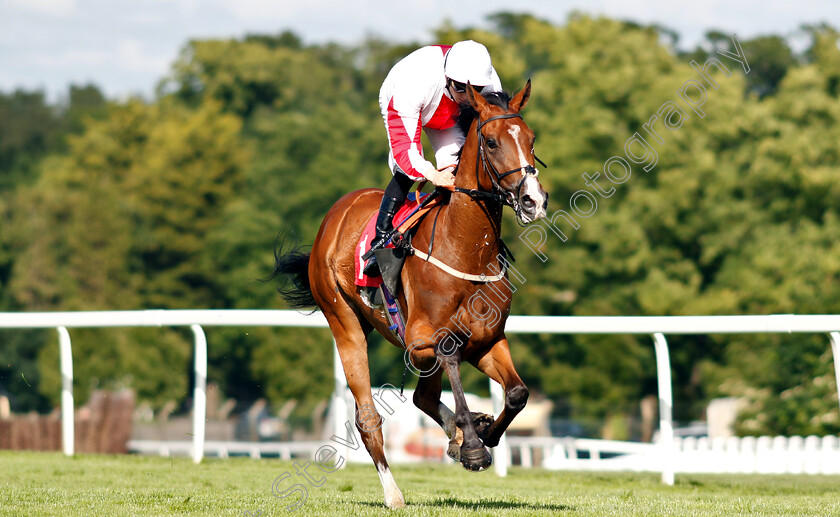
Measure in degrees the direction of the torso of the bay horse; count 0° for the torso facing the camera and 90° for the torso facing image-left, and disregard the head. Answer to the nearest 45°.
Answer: approximately 315°

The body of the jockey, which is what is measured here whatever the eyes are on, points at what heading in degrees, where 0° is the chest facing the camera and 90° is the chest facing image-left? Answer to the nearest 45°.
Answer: approximately 315°

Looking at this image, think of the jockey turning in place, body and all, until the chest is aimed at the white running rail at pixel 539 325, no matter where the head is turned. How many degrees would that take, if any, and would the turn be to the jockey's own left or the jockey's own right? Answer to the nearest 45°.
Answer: approximately 90° to the jockey's own left
